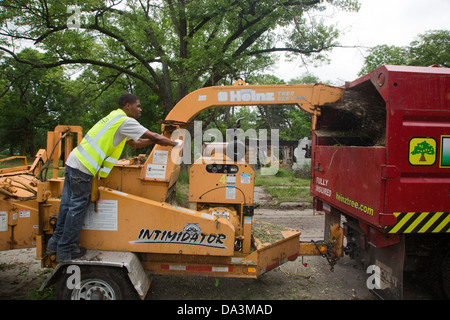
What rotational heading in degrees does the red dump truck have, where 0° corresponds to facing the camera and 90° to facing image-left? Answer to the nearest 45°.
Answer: approximately 225°

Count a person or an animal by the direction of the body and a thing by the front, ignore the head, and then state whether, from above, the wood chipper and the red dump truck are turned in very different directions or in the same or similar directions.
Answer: same or similar directions

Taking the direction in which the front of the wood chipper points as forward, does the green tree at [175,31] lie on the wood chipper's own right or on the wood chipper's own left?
on the wood chipper's own left

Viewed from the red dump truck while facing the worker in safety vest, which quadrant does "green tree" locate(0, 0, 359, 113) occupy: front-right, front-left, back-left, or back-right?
front-right

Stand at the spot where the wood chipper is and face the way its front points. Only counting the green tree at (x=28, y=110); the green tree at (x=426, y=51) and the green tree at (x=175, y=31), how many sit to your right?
0

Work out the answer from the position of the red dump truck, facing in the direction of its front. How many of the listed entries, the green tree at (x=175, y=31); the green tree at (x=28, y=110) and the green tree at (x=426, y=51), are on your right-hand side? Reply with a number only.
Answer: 0

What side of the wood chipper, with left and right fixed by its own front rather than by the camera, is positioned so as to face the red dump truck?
front

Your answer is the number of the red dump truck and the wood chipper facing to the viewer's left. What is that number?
0

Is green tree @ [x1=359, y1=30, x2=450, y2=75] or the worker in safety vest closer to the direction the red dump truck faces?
the green tree

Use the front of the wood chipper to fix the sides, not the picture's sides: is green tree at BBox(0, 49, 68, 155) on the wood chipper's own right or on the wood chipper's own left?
on the wood chipper's own left

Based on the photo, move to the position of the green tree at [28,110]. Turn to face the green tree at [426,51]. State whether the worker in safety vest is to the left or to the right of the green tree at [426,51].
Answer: right

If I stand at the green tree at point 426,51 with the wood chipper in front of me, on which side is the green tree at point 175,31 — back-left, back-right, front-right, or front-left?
front-right

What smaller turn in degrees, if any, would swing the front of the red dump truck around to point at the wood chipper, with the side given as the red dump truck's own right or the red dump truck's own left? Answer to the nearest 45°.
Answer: approximately 135° to the red dump truck's own left

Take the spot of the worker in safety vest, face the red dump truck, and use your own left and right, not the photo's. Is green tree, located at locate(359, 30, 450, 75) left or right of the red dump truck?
left

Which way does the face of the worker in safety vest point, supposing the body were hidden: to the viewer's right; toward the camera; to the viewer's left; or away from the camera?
to the viewer's right

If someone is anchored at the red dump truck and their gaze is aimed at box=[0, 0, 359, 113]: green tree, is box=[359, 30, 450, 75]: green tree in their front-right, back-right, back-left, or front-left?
front-right

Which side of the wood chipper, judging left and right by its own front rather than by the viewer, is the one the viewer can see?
right
